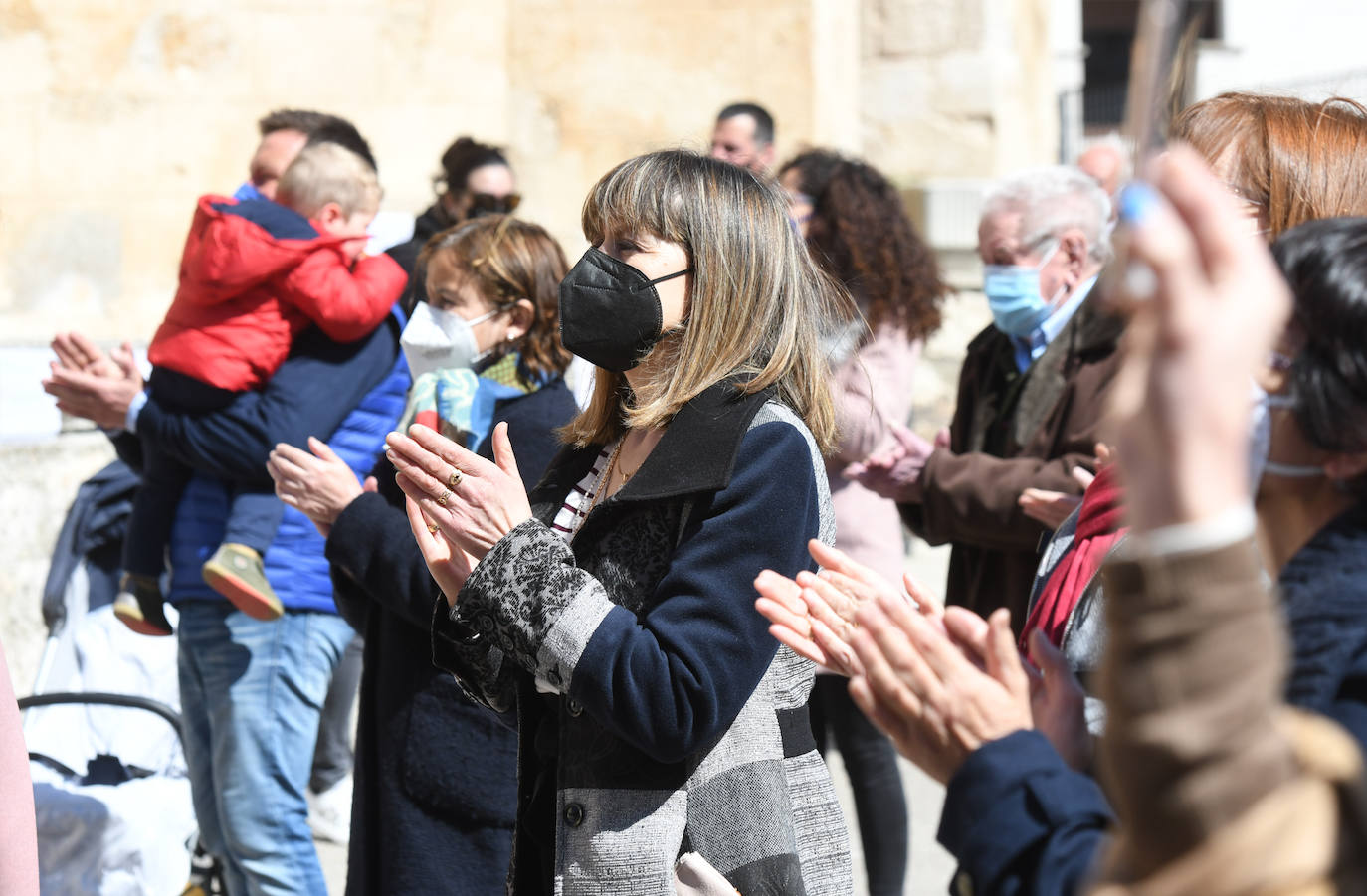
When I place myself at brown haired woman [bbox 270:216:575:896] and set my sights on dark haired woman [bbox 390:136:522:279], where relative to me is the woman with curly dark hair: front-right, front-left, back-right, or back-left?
front-right

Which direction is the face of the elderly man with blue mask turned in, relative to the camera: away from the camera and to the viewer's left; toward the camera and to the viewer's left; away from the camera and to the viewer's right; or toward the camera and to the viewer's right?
toward the camera and to the viewer's left

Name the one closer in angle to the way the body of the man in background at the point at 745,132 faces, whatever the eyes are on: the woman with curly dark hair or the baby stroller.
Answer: the baby stroller

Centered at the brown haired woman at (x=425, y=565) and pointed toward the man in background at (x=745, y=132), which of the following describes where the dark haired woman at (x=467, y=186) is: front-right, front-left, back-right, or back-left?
front-left

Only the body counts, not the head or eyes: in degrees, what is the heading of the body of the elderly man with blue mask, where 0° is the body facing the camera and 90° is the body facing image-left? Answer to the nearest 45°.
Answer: approximately 45°

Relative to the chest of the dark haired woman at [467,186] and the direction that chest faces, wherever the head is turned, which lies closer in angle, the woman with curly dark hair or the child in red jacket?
the woman with curly dark hair

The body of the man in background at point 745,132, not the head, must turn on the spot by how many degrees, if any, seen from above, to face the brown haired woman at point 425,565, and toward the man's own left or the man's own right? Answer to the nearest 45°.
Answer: approximately 45° to the man's own left
